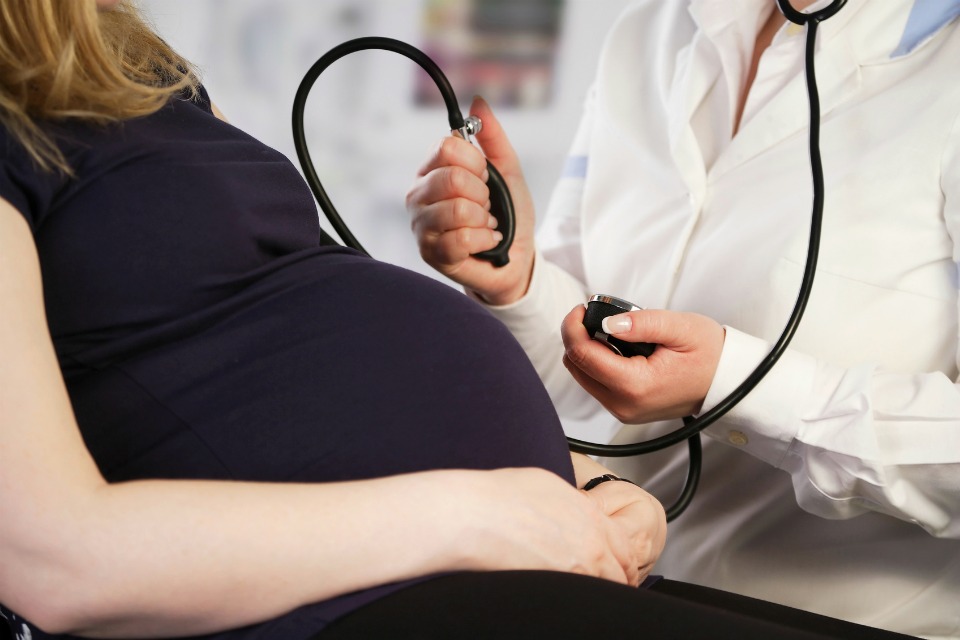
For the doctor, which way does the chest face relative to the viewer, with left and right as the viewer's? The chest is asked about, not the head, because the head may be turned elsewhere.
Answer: facing the viewer and to the left of the viewer
